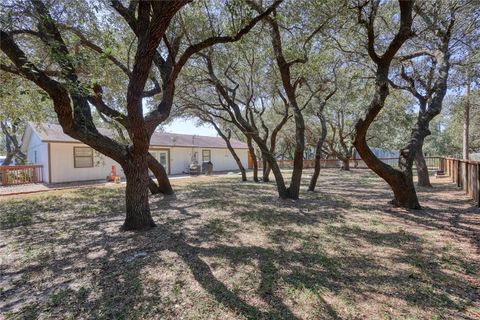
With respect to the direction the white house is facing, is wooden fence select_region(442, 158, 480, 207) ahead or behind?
ahead

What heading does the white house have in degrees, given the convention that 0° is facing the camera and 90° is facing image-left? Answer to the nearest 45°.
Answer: approximately 315°
